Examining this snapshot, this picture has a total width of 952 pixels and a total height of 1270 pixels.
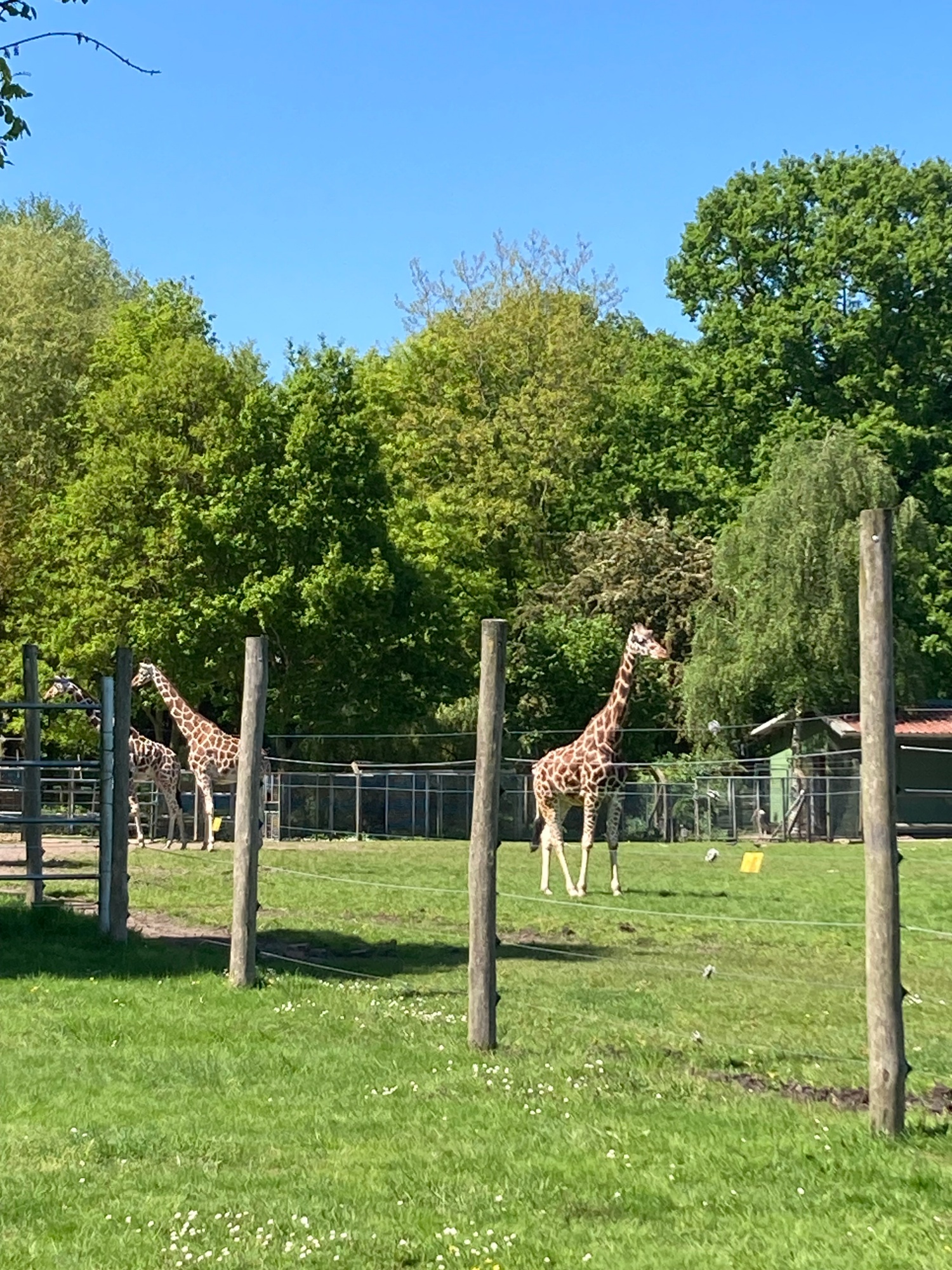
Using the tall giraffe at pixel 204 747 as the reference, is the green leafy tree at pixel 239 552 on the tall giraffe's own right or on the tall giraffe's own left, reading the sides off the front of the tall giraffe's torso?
on the tall giraffe's own right

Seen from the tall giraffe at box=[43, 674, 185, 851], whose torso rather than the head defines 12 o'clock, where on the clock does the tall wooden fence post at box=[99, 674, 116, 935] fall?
The tall wooden fence post is roughly at 9 o'clock from the tall giraffe.

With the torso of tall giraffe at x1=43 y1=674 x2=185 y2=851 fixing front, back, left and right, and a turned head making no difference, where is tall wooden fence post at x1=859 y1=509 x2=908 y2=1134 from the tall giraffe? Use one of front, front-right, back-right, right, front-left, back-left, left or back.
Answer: left

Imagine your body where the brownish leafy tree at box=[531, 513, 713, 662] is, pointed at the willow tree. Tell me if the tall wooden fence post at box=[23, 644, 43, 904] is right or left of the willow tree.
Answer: right

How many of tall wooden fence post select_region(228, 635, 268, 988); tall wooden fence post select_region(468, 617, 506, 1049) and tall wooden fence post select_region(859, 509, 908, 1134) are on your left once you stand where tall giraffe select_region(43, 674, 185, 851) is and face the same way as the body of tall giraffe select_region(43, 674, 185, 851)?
3

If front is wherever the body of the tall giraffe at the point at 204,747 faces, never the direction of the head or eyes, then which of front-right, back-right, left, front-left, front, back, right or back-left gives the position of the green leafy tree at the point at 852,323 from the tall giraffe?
back-right

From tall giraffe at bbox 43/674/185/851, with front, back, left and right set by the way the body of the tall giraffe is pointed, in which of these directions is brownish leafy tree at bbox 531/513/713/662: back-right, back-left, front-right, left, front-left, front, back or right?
back-right

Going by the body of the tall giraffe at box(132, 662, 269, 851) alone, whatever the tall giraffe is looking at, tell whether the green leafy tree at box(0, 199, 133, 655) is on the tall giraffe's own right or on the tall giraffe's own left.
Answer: on the tall giraffe's own right

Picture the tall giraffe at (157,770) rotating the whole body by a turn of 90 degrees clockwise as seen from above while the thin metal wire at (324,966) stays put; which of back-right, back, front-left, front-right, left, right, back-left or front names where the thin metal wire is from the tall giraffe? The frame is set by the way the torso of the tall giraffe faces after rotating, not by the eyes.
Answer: back

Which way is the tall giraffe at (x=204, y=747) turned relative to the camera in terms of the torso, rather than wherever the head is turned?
to the viewer's left

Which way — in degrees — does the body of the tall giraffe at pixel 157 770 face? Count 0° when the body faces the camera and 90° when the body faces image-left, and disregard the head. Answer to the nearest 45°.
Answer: approximately 90°

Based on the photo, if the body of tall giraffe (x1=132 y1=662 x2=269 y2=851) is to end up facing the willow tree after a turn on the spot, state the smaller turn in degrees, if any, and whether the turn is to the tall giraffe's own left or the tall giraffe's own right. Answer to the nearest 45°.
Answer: approximately 135° to the tall giraffe's own right
